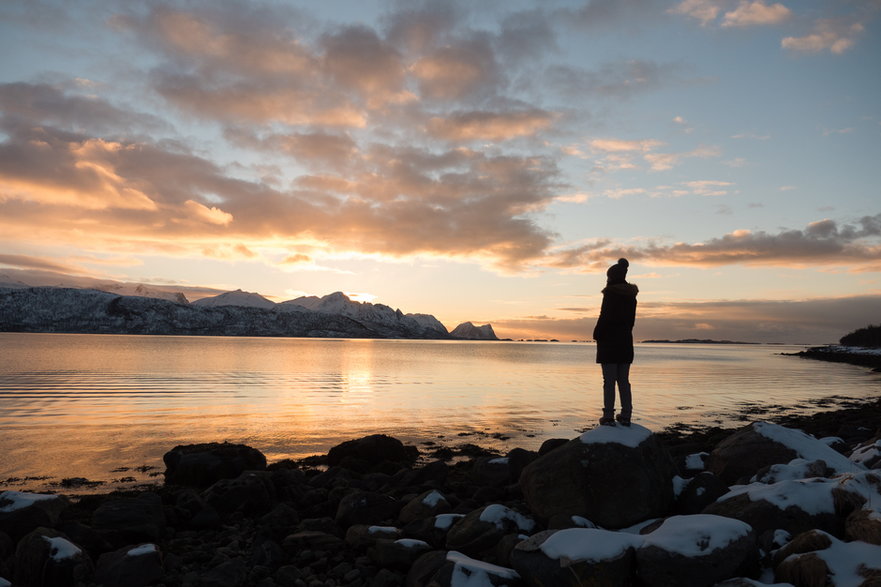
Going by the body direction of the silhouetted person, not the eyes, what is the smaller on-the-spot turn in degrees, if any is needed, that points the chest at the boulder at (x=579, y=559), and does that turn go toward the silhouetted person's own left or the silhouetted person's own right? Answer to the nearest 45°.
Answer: approximately 135° to the silhouetted person's own left

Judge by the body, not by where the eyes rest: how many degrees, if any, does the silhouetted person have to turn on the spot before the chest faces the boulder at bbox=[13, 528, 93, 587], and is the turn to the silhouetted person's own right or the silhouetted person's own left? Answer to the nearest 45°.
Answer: approximately 90° to the silhouetted person's own left

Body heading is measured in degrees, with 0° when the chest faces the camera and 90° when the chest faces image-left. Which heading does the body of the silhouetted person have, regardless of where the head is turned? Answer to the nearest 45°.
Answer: approximately 135°

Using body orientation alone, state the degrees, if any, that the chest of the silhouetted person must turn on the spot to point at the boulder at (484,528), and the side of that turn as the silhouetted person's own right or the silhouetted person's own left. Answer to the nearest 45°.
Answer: approximately 90° to the silhouetted person's own left

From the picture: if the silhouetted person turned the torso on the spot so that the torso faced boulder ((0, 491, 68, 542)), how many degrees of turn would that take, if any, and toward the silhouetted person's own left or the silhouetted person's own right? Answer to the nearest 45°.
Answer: approximately 90° to the silhouetted person's own left
